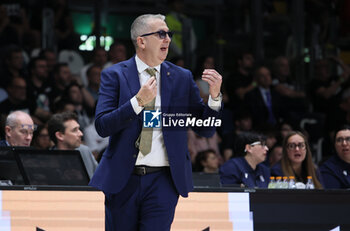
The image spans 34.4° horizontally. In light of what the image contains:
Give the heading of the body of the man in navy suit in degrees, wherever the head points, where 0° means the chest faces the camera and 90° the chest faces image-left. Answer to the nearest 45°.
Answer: approximately 315°

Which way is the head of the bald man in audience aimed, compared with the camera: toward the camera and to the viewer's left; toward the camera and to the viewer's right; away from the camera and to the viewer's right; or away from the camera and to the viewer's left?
toward the camera and to the viewer's right

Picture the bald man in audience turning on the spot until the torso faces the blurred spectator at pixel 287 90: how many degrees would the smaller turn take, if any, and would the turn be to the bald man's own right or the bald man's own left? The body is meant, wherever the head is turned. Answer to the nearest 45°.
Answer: approximately 90° to the bald man's own left

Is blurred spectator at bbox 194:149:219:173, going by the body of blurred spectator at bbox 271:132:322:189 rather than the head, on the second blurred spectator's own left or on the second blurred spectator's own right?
on the second blurred spectator's own right

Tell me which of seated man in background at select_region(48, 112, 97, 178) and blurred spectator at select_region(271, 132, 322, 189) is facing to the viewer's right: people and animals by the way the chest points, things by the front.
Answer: the seated man in background

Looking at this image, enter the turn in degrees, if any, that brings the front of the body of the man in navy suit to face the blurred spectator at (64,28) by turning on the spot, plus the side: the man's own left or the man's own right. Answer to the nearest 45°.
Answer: approximately 135° to the man's own left

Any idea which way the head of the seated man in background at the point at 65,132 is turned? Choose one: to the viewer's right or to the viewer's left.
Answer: to the viewer's right
